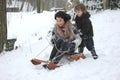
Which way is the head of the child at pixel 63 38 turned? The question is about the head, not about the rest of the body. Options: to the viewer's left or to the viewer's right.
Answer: to the viewer's left

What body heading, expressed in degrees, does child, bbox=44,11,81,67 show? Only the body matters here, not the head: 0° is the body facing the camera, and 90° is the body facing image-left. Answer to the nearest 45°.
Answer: approximately 45°

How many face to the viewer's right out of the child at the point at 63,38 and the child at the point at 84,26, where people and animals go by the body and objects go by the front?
0

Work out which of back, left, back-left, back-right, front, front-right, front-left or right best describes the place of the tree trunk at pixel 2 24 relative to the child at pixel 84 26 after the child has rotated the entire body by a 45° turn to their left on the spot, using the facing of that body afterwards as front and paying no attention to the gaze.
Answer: back-right

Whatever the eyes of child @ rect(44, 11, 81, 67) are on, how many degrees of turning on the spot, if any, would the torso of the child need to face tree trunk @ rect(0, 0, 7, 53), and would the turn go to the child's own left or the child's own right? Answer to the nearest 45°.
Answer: approximately 90° to the child's own right
